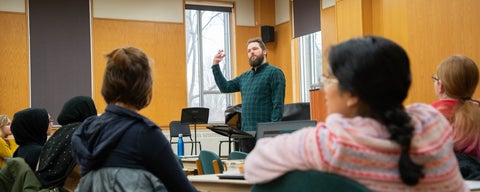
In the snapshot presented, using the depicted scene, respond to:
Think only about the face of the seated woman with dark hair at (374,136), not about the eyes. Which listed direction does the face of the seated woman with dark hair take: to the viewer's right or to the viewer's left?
to the viewer's left

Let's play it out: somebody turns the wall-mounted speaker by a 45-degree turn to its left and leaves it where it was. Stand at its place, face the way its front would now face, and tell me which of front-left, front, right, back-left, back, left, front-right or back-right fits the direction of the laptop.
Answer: front

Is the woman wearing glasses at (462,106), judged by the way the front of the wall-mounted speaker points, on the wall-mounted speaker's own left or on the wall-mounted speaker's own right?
on the wall-mounted speaker's own left

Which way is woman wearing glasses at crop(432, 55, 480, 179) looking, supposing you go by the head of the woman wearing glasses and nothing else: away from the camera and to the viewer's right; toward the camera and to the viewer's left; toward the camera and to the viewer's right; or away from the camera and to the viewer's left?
away from the camera and to the viewer's left

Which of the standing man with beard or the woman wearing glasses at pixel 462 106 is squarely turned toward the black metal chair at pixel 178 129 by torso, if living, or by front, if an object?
the woman wearing glasses

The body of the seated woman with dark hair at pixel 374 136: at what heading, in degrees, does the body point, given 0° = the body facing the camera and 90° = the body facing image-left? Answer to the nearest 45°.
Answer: approximately 135°

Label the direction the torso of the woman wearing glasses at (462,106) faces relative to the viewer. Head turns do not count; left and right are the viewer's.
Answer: facing away from the viewer and to the left of the viewer

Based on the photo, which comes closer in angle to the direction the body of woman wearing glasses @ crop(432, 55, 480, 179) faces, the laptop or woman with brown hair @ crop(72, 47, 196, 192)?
the laptop

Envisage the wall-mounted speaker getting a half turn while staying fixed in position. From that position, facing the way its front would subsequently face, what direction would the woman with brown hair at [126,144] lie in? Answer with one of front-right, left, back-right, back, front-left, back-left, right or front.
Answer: back-right

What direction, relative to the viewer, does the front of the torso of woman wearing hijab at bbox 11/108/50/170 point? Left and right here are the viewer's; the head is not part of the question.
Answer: facing away from the viewer

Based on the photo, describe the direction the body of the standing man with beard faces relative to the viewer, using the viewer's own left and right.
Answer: facing the viewer and to the left of the viewer

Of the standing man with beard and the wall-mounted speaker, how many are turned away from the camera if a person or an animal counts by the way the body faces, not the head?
0

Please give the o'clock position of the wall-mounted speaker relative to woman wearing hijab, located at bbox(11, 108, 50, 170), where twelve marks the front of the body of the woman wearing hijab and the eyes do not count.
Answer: The wall-mounted speaker is roughly at 1 o'clock from the woman wearing hijab.

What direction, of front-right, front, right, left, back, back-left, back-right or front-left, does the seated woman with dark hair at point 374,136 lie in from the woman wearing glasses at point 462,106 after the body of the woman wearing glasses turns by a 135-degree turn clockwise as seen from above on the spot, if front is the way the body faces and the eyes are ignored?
right
